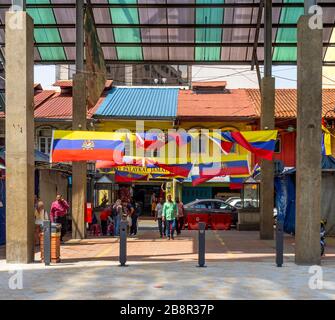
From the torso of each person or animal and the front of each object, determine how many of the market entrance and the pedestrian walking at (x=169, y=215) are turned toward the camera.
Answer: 2

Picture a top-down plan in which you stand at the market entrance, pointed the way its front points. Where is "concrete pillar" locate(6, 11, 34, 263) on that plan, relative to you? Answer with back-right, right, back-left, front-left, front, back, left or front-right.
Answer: front

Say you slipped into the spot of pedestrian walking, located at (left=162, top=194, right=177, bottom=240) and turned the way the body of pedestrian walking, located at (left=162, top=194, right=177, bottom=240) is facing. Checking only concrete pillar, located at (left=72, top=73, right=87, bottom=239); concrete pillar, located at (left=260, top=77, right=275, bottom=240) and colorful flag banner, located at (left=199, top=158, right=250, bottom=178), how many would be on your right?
1

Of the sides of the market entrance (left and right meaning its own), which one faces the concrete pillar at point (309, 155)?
front

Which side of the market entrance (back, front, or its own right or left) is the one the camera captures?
front

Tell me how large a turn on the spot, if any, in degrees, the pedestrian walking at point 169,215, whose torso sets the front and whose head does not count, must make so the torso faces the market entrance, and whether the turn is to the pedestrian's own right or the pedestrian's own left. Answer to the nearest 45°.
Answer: approximately 180°

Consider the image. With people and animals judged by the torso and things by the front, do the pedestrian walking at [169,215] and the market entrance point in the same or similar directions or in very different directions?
same or similar directions

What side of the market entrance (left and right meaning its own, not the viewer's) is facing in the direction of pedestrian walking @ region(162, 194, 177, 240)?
front
